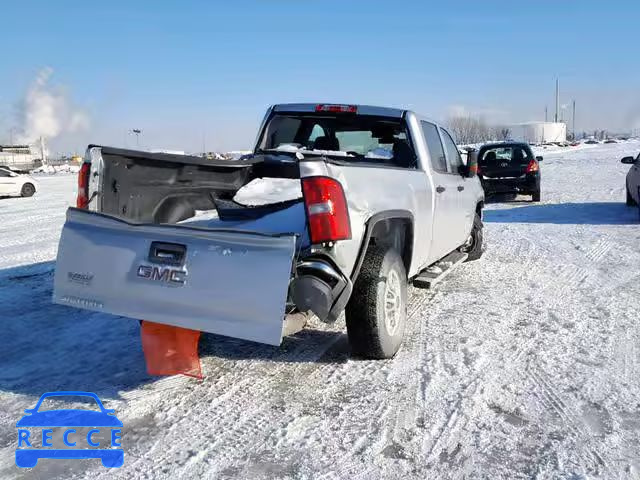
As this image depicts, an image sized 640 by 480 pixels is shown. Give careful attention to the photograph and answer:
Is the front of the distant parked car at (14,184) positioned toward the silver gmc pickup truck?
no

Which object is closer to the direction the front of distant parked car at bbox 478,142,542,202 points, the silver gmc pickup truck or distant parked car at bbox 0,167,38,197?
the distant parked car

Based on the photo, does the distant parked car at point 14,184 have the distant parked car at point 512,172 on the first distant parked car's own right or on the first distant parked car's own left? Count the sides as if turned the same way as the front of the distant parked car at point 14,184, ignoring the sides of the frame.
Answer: on the first distant parked car's own right

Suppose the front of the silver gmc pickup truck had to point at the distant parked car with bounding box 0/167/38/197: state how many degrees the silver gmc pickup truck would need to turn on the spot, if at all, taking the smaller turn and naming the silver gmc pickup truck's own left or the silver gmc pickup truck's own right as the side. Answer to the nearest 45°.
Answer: approximately 90° to the silver gmc pickup truck's own left

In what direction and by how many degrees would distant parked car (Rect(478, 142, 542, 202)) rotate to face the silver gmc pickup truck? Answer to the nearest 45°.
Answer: approximately 180°

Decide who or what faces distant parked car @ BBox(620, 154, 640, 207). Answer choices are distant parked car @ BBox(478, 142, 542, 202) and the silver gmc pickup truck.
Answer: the silver gmc pickup truck

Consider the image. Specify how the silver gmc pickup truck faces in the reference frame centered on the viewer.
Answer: facing away from the viewer and to the right of the viewer

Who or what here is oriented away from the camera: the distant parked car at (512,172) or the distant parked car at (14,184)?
the distant parked car at (512,172)

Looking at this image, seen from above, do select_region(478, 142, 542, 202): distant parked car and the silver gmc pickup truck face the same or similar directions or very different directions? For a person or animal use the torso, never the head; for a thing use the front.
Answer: same or similar directions

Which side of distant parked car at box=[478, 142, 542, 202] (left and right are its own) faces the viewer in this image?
back

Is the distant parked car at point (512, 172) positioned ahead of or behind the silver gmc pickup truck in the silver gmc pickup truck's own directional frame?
ahead

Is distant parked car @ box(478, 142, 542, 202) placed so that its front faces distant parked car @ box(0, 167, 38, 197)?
no
